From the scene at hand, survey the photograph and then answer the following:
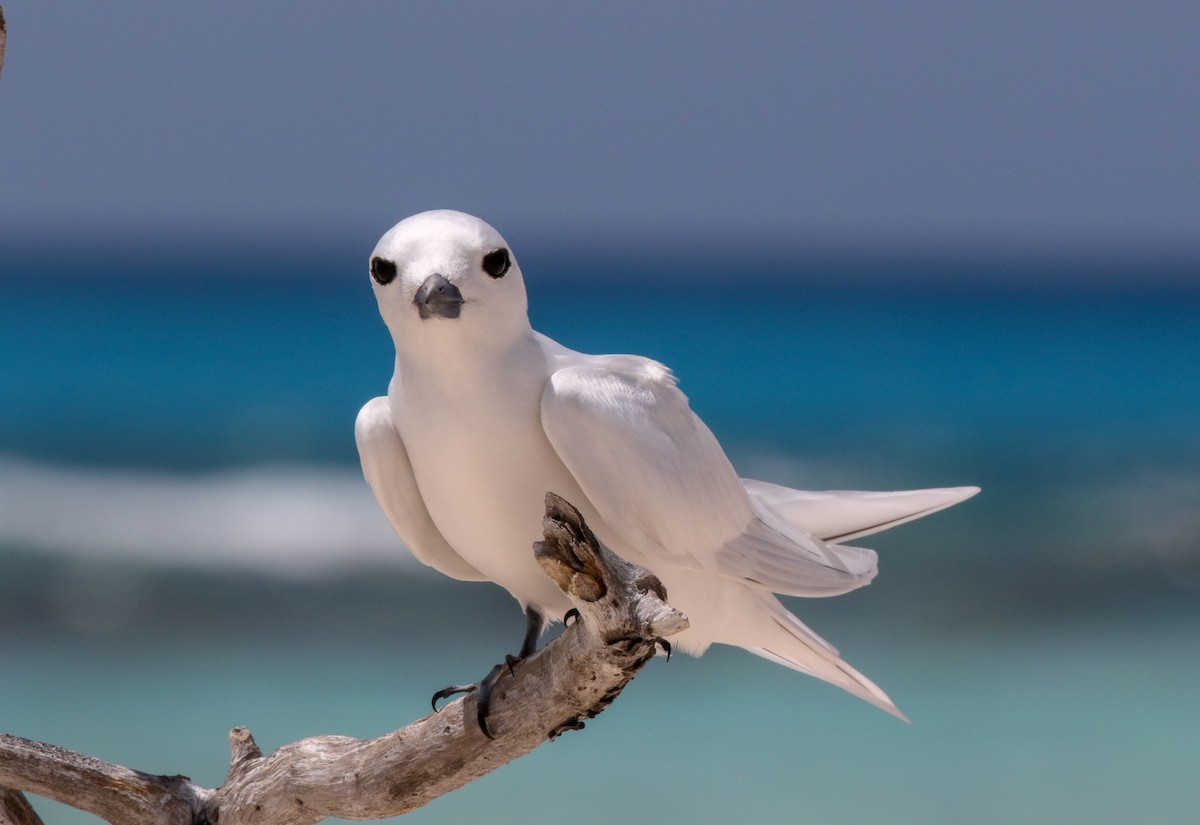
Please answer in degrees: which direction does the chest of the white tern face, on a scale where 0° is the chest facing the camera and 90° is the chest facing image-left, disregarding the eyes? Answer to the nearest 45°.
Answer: approximately 45°
